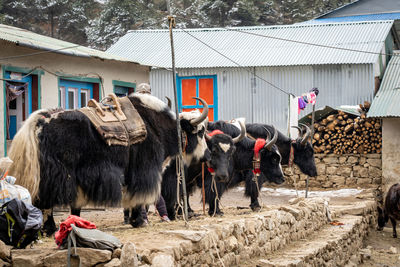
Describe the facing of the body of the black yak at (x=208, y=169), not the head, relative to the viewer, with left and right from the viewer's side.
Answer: facing the viewer and to the right of the viewer

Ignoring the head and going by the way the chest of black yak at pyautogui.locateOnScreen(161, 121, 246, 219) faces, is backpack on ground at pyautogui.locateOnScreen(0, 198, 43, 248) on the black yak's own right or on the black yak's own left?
on the black yak's own right

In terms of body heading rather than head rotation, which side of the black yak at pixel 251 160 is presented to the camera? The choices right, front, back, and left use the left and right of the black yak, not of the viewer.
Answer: right

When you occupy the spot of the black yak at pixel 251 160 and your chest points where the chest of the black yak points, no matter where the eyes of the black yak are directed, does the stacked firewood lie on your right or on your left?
on your left

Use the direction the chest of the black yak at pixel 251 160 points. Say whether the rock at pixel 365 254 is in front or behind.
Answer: in front
